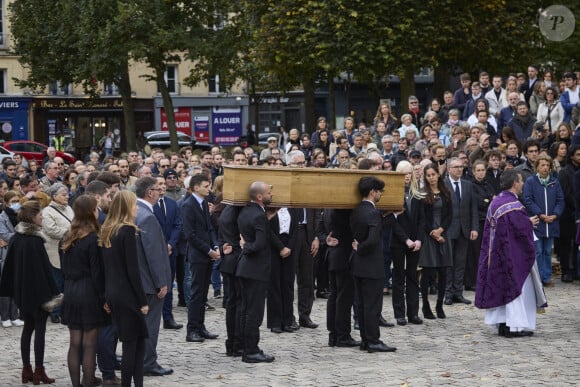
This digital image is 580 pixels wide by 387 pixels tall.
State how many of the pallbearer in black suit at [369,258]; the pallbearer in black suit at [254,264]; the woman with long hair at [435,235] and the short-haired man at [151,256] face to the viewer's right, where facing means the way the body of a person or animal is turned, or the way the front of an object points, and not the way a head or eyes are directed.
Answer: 3

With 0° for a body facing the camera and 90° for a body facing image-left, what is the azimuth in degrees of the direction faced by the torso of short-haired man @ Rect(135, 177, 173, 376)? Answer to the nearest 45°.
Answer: approximately 270°

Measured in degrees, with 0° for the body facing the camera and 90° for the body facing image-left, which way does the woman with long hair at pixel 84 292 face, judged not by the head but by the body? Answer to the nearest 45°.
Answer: approximately 225°

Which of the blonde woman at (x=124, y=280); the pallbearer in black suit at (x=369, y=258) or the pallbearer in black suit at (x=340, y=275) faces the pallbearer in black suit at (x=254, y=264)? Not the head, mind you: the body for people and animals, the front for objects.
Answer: the blonde woman

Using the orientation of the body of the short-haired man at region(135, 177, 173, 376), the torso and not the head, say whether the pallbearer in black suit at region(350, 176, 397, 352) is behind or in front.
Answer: in front

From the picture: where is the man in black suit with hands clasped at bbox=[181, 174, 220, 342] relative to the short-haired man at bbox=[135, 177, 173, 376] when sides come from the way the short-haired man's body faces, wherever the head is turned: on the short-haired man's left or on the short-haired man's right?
on the short-haired man's left

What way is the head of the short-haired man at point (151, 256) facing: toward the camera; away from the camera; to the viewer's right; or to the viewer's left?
to the viewer's right

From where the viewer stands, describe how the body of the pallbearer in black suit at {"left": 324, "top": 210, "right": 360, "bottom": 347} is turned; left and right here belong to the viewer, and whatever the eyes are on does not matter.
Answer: facing to the right of the viewer

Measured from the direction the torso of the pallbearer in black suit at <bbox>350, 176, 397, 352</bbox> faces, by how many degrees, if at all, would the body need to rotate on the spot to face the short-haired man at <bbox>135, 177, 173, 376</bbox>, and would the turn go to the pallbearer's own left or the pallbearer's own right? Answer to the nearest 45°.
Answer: approximately 135° to the pallbearer's own right

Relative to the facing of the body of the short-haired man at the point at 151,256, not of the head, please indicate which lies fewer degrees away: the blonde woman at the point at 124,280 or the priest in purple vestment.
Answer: the priest in purple vestment

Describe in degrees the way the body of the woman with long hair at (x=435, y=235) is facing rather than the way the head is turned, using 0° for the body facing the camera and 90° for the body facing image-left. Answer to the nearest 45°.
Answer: approximately 0°

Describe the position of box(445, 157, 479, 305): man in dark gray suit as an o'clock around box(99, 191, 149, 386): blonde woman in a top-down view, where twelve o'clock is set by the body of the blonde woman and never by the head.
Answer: The man in dark gray suit is roughly at 12 o'clock from the blonde woman.

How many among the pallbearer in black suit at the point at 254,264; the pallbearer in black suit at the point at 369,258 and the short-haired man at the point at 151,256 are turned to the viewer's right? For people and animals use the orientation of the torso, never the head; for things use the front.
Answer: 3

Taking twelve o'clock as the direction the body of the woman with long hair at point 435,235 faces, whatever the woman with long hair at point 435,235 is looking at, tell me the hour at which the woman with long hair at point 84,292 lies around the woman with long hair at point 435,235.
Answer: the woman with long hair at point 84,292 is roughly at 1 o'clock from the woman with long hair at point 435,235.

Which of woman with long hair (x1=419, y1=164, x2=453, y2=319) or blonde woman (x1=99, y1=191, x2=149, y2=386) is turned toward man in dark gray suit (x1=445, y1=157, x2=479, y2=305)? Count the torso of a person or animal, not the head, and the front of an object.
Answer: the blonde woman

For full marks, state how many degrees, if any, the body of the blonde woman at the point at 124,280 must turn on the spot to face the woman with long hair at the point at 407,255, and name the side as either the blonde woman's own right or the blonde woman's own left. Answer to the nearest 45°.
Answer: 0° — they already face them

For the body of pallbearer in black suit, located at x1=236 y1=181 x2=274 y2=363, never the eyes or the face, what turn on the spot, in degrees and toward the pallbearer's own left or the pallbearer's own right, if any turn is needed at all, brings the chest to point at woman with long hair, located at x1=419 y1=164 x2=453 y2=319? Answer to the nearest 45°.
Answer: approximately 45° to the pallbearer's own left
